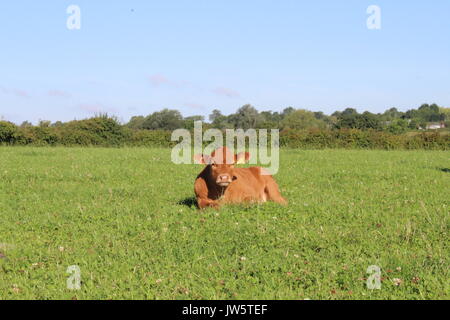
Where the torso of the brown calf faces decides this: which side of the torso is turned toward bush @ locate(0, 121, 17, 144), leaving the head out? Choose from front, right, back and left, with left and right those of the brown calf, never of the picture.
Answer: right

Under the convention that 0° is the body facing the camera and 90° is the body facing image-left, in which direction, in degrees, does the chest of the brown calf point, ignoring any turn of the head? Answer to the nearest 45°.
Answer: approximately 45°
